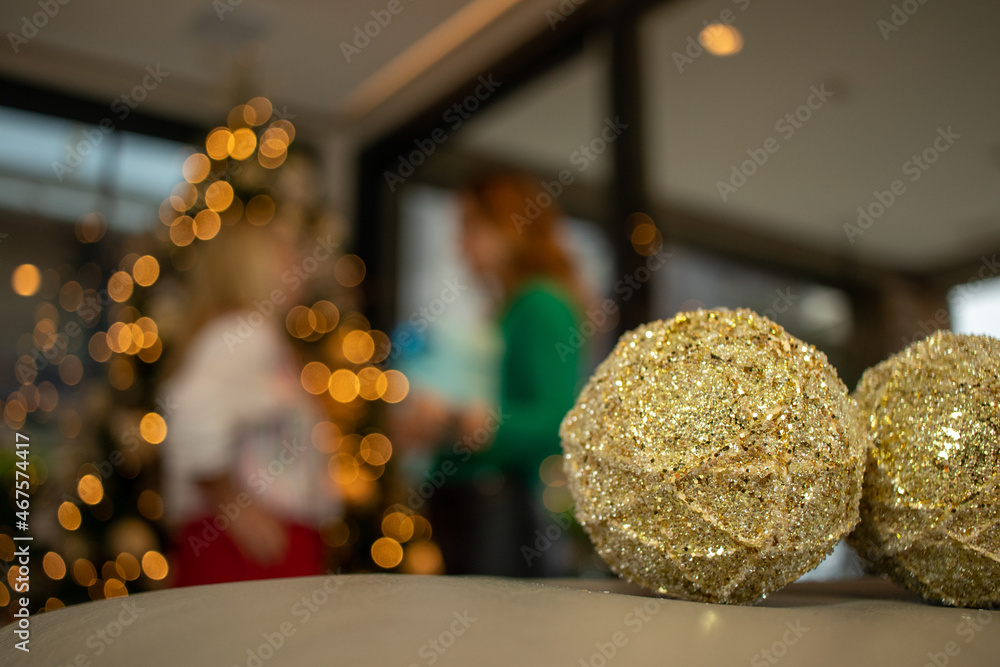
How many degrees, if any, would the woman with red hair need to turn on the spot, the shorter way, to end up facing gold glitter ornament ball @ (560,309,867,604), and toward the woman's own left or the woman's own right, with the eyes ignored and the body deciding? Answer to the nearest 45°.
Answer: approximately 90° to the woman's own left

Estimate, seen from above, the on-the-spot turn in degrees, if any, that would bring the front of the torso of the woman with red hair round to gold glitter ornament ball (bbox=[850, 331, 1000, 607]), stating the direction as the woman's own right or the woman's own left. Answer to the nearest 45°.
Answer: approximately 90° to the woman's own left

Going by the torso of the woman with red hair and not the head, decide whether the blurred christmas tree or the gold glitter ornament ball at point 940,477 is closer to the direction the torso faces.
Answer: the blurred christmas tree

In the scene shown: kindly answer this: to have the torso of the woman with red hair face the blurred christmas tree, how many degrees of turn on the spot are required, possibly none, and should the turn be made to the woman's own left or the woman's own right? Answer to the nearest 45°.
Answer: approximately 45° to the woman's own right

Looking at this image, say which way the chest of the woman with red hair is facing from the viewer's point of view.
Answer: to the viewer's left

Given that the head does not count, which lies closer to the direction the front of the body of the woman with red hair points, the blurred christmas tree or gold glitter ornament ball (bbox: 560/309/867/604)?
the blurred christmas tree

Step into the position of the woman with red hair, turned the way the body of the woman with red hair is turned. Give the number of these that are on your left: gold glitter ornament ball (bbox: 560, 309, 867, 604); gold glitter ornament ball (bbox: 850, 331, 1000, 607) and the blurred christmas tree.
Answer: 2
